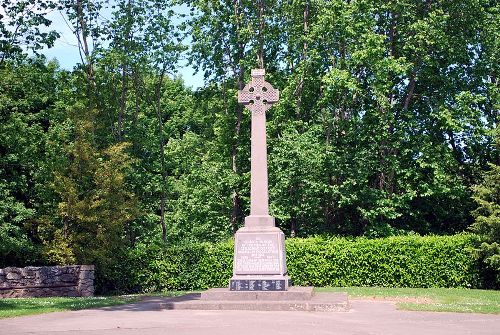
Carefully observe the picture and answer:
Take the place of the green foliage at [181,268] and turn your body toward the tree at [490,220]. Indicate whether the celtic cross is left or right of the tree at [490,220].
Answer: right

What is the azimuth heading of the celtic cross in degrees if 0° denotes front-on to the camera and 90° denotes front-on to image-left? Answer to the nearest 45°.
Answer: approximately 0°

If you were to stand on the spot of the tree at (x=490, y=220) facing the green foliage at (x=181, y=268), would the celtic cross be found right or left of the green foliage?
left

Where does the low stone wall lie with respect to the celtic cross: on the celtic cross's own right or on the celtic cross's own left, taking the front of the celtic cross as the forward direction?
on the celtic cross's own right

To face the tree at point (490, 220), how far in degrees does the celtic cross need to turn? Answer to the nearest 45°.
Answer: approximately 135° to its left

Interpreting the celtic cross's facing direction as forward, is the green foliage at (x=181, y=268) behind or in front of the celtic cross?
behind
